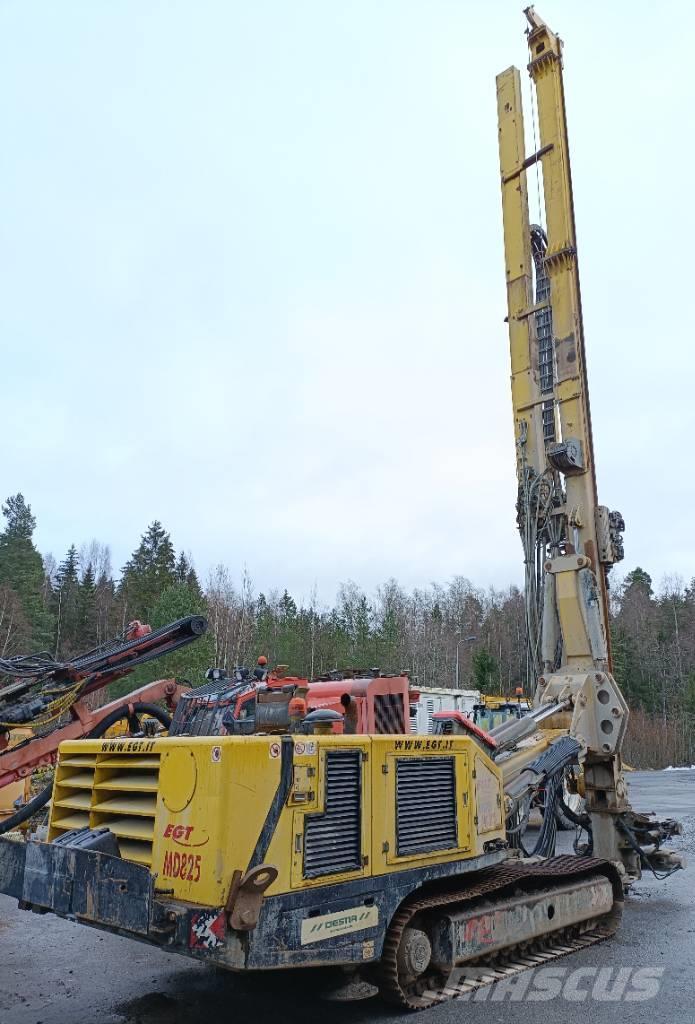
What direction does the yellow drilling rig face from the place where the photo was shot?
facing away from the viewer and to the right of the viewer

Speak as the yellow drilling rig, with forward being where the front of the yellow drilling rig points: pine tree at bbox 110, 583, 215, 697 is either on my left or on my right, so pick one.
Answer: on my left
